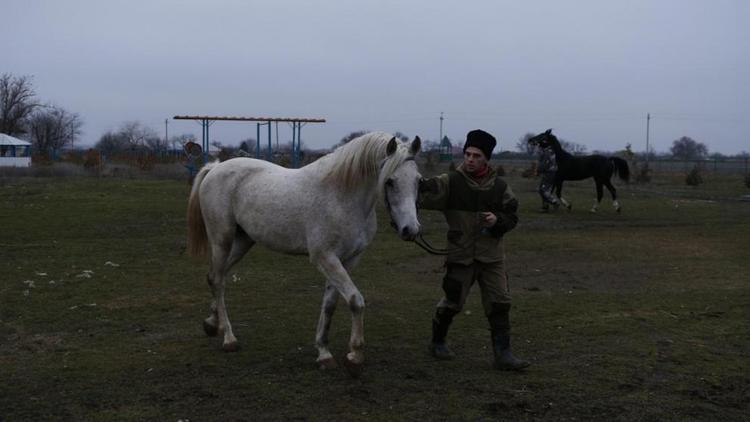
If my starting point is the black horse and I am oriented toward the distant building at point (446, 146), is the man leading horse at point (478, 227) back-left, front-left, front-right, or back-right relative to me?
back-left

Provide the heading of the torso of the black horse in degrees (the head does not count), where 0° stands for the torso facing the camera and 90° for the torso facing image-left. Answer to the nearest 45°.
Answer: approximately 90°

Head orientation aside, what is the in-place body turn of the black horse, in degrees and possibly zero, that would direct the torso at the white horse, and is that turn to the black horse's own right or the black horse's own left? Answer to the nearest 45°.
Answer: approximately 90° to the black horse's own left

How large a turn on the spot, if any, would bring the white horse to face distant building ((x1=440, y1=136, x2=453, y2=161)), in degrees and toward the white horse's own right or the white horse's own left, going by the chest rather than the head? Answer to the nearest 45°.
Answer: approximately 135° to the white horse's own left

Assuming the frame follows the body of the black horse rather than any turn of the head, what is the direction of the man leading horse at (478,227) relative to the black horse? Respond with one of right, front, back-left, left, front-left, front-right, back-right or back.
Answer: left

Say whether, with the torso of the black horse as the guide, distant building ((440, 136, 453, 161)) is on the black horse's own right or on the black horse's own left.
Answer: on the black horse's own right

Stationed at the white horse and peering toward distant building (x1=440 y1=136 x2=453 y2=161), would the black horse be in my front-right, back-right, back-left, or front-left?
front-right

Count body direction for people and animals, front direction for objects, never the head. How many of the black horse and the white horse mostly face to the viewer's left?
1

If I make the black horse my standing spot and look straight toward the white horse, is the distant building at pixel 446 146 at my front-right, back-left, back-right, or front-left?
back-right

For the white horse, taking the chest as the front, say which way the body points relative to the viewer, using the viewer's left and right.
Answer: facing the viewer and to the right of the viewer

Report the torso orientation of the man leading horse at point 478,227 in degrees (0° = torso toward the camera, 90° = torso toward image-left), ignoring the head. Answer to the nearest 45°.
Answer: approximately 315°

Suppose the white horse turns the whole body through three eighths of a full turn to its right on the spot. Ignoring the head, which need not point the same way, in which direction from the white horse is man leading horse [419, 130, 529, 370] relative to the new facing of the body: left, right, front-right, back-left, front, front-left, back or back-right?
back
